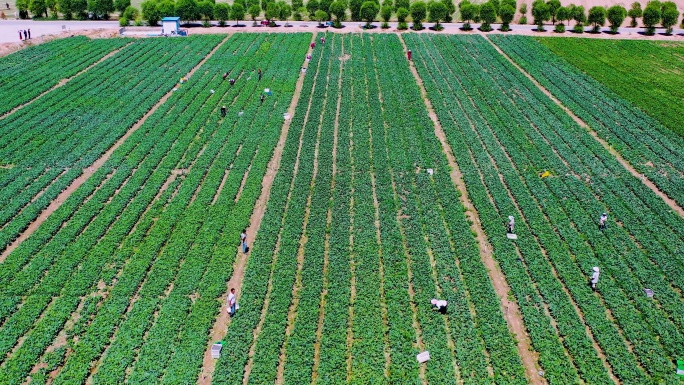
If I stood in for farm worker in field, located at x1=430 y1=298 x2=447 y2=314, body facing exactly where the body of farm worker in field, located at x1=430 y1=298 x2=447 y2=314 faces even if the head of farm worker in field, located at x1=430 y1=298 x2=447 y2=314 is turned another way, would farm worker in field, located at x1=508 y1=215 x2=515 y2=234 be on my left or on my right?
on my right

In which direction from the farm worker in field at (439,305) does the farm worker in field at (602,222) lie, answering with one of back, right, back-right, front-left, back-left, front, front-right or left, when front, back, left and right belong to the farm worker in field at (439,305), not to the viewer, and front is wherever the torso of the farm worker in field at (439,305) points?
back-right

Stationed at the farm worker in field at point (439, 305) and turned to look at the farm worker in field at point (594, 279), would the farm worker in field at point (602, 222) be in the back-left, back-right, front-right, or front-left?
front-left

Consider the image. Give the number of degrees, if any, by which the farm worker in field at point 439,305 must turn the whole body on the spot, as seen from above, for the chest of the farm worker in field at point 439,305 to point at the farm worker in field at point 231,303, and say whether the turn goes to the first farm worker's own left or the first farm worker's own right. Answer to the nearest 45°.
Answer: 0° — they already face them

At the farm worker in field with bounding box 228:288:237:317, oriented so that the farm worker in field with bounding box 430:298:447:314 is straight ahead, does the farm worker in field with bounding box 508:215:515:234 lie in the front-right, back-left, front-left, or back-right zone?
front-left

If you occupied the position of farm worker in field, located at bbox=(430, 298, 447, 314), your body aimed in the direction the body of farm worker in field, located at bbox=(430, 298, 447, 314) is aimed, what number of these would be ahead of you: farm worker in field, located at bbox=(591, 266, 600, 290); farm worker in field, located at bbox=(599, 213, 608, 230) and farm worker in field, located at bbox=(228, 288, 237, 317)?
1

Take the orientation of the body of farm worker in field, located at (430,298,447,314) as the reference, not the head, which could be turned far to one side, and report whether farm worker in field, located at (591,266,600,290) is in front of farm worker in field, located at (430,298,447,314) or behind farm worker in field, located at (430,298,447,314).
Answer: behind

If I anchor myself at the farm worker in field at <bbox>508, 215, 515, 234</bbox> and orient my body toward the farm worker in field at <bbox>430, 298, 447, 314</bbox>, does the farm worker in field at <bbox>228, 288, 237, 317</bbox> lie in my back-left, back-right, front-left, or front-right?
front-right

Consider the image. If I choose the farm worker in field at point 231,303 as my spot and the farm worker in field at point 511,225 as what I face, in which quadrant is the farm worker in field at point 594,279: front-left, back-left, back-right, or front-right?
front-right

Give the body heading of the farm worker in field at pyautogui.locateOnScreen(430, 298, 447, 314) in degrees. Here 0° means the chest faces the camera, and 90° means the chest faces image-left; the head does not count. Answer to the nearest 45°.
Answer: approximately 90°
